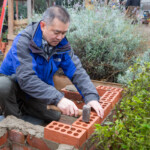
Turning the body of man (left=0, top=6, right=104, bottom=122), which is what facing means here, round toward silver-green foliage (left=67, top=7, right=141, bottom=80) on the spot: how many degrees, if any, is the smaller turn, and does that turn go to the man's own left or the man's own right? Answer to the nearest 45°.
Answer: approximately 90° to the man's own left

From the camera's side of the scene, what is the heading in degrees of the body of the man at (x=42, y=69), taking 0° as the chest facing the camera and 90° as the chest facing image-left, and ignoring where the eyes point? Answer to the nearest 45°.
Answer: approximately 315°

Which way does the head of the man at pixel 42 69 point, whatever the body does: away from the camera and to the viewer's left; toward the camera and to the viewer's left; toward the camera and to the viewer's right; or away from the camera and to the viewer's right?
toward the camera and to the viewer's right

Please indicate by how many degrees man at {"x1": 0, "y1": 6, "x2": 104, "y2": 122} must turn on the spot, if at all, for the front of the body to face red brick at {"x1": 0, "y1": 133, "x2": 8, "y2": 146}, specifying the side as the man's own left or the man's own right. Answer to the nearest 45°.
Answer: approximately 90° to the man's own right

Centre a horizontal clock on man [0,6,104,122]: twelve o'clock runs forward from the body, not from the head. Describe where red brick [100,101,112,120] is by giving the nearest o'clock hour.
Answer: The red brick is roughly at 11 o'clock from the man.

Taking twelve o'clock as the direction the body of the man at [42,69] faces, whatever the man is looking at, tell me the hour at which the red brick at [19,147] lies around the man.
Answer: The red brick is roughly at 2 o'clock from the man.

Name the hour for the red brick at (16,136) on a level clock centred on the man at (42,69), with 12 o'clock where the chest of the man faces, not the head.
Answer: The red brick is roughly at 2 o'clock from the man.
